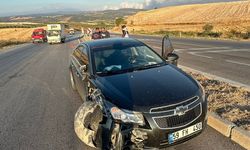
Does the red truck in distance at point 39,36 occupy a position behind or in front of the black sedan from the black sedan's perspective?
behind

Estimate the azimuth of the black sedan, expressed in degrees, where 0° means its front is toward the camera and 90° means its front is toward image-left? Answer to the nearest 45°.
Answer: approximately 315°
